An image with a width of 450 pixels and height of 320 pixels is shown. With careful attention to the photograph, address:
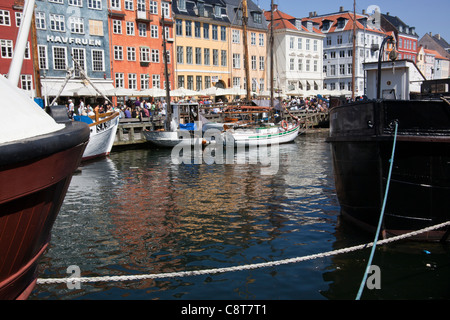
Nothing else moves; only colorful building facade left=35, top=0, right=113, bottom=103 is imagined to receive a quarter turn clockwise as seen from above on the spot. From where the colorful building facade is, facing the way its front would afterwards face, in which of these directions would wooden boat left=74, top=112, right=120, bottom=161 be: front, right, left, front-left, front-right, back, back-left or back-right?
left

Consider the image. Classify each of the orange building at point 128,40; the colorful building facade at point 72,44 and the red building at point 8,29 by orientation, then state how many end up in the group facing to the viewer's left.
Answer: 0

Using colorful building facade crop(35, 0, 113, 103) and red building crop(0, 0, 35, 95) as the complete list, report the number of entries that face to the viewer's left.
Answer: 0

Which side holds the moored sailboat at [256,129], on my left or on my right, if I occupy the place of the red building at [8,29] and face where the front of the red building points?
on my left

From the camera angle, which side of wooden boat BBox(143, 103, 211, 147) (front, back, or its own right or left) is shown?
left

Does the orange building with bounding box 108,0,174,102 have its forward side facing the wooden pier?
yes

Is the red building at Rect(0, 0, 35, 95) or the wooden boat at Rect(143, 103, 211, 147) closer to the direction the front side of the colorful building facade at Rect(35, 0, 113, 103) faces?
the wooden boat

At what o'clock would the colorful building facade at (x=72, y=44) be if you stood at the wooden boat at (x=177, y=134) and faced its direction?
The colorful building facade is roughly at 2 o'clock from the wooden boat.

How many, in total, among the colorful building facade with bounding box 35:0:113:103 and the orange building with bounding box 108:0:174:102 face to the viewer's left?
0

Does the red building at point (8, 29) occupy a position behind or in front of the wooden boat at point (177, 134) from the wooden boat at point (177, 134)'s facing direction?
in front

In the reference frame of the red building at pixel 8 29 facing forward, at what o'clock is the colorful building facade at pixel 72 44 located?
The colorful building facade is roughly at 8 o'clock from the red building.

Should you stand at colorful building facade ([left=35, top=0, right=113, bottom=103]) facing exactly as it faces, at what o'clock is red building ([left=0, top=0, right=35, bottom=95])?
The red building is roughly at 2 o'clock from the colorful building facade.

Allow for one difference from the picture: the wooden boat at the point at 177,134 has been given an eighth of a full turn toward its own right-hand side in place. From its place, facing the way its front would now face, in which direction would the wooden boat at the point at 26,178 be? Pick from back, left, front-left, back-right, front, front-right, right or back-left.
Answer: back-left

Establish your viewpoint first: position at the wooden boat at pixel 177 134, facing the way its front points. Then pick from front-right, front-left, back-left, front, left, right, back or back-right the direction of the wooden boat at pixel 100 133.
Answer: front-left

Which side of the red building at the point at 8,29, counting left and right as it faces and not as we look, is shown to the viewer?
front

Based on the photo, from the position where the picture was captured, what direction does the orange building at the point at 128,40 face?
facing the viewer

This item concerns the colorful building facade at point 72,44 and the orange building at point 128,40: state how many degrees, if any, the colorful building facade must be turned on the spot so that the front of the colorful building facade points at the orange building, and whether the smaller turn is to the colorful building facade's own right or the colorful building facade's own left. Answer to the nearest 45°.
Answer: approximately 135° to the colorful building facade's own left

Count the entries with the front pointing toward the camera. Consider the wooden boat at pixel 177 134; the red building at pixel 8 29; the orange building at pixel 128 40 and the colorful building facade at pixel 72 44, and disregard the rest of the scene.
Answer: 3
